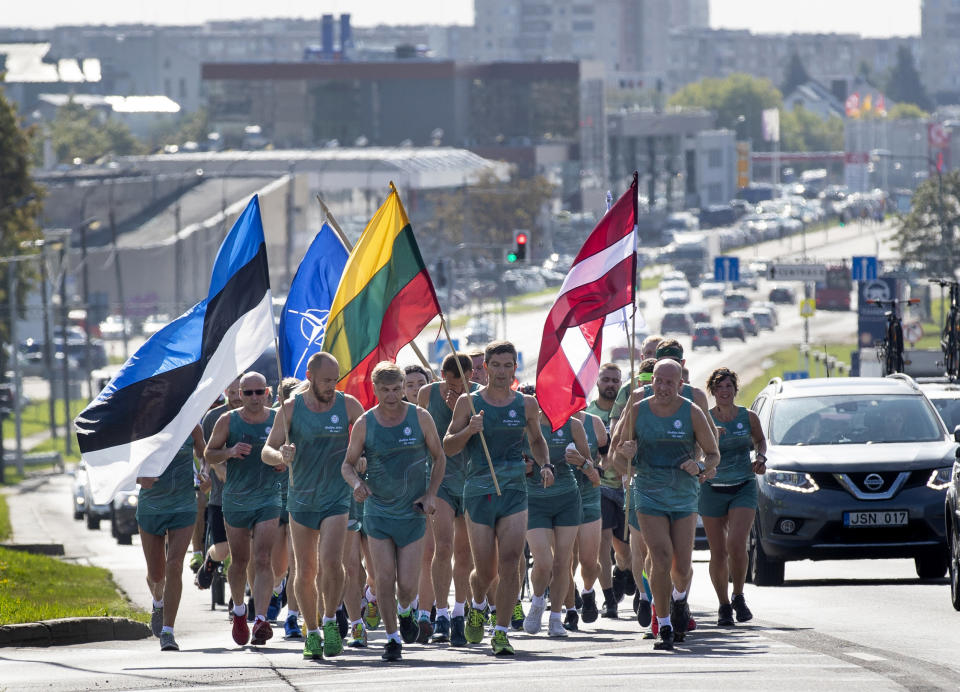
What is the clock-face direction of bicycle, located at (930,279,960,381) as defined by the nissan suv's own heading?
The bicycle is roughly at 6 o'clock from the nissan suv.

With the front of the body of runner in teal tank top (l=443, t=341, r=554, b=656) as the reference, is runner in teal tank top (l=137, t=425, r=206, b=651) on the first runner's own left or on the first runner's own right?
on the first runner's own right

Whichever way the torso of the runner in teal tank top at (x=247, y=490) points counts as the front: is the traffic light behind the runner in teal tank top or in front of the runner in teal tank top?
behind

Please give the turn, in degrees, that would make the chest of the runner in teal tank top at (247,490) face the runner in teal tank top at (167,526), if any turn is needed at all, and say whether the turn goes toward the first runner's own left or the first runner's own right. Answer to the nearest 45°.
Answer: approximately 135° to the first runner's own right

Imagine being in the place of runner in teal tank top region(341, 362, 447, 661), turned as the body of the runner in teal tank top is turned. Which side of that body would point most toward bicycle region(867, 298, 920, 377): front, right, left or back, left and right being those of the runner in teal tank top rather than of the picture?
back

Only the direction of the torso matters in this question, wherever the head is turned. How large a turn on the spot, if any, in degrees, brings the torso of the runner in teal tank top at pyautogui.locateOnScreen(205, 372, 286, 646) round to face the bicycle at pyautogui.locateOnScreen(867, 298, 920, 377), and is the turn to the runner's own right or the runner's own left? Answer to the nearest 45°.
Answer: approximately 135° to the runner's own left

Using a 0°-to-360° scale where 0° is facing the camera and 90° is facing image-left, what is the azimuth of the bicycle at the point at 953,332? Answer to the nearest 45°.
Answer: approximately 0°

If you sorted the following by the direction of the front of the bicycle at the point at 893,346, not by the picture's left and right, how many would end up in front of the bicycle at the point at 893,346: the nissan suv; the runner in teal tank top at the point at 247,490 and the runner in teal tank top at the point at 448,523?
3
